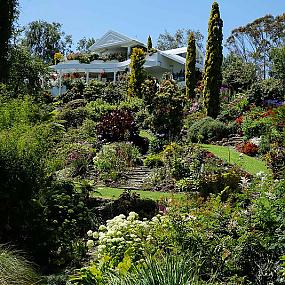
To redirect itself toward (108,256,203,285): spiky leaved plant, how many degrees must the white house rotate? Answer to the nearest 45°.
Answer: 0° — it already faces it

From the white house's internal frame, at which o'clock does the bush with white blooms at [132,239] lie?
The bush with white blooms is roughly at 12 o'clock from the white house.

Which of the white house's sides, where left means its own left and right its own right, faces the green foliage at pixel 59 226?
front

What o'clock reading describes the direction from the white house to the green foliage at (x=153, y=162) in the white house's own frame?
The green foliage is roughly at 12 o'clock from the white house.

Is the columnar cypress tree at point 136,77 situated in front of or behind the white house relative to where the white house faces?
in front

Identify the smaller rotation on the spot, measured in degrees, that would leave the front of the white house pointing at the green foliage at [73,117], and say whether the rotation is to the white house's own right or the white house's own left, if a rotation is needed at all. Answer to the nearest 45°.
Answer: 0° — it already faces it

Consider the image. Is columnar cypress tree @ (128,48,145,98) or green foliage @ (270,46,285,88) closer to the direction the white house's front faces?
the columnar cypress tree

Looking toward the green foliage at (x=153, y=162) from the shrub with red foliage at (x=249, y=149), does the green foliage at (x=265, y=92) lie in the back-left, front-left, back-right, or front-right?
back-right

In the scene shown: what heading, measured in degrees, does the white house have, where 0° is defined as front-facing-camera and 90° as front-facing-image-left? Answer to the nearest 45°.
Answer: approximately 0°

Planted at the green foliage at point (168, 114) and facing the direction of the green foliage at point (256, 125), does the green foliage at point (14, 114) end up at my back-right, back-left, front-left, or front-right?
back-right

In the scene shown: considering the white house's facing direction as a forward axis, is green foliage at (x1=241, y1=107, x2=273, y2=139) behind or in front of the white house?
in front

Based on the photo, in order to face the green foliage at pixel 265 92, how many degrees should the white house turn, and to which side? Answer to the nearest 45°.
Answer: approximately 45° to its left

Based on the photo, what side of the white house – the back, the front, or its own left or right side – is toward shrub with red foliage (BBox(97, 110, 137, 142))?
front
